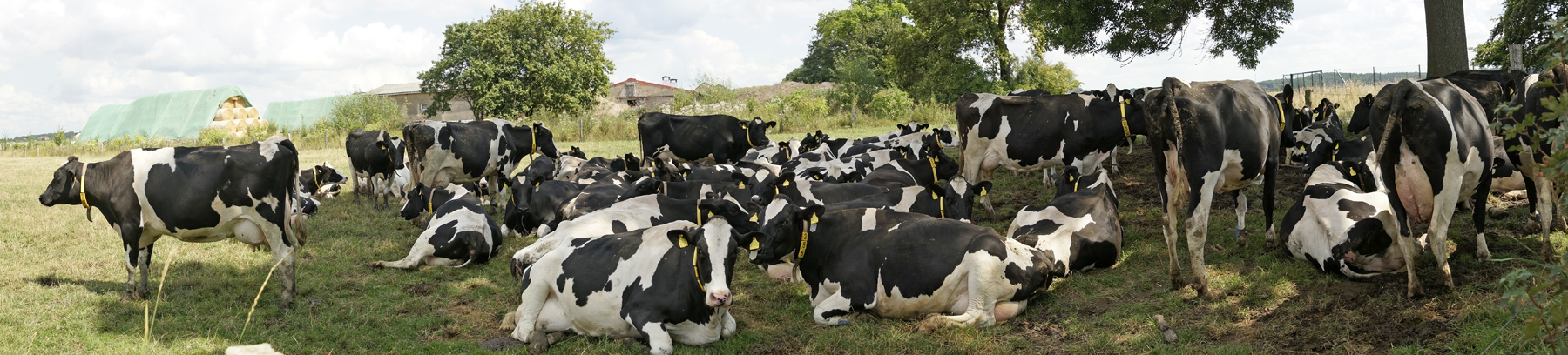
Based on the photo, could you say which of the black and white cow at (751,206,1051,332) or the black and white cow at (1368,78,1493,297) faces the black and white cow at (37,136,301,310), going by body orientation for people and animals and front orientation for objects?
the black and white cow at (751,206,1051,332)

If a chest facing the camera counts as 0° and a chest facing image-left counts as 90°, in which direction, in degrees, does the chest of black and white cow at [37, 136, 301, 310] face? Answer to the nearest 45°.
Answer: approximately 90°

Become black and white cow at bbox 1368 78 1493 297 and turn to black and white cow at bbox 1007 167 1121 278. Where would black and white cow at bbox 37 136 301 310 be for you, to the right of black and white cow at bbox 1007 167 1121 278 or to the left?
left

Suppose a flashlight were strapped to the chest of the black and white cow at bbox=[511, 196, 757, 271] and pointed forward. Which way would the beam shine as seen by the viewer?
to the viewer's right

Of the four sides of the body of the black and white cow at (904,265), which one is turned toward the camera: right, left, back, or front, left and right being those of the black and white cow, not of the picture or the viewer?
left

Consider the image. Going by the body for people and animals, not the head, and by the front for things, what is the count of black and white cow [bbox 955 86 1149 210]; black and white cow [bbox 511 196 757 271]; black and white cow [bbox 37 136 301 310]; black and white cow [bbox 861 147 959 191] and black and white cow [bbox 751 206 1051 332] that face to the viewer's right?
3

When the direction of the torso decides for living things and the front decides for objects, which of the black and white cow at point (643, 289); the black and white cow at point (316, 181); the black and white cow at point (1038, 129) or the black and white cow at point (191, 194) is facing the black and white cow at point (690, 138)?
the black and white cow at point (316, 181)

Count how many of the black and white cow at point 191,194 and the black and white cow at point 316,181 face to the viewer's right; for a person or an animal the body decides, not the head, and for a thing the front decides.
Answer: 1

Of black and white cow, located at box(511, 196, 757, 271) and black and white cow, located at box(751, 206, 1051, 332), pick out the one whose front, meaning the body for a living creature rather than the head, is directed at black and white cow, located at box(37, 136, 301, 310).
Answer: black and white cow, located at box(751, 206, 1051, 332)

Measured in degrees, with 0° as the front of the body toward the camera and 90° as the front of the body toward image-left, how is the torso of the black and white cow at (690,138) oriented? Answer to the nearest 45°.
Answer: approximately 270°

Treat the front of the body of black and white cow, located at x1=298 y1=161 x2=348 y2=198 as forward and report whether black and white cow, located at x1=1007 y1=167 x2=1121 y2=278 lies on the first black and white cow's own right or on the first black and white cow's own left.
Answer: on the first black and white cow's own right

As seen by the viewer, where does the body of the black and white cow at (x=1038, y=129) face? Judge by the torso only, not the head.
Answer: to the viewer's right

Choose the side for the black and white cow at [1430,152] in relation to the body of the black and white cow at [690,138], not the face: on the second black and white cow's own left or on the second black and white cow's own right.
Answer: on the second black and white cow's own right

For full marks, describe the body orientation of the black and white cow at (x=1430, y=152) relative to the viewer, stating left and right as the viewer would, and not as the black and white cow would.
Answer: facing away from the viewer and to the right of the viewer

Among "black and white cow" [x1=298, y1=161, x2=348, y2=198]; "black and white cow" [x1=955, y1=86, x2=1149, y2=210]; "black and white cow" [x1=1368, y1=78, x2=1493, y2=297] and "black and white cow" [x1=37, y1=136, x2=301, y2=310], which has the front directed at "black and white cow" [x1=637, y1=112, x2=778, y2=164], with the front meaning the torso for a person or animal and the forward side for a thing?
"black and white cow" [x1=298, y1=161, x2=348, y2=198]
